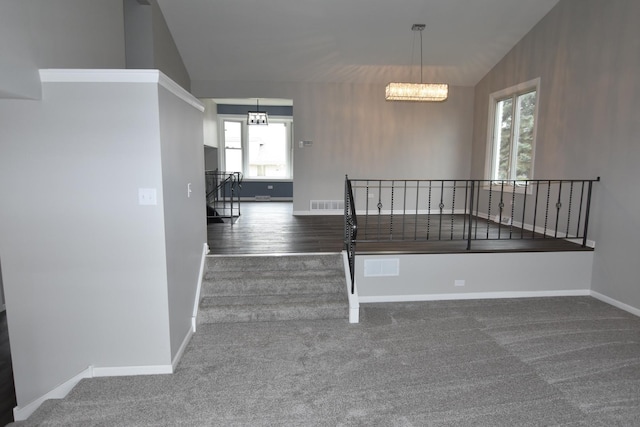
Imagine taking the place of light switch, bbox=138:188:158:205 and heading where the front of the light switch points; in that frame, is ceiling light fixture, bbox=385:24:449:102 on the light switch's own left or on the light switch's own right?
on the light switch's own left

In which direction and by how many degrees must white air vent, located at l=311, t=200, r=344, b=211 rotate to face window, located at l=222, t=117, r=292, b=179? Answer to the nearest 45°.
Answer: approximately 135° to its right

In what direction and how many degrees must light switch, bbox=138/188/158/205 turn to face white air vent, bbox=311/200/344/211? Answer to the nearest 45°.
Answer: approximately 135° to its left

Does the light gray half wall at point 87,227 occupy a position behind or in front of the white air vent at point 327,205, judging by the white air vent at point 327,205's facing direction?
in front

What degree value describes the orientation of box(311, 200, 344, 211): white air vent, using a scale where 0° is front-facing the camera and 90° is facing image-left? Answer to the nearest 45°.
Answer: approximately 0°

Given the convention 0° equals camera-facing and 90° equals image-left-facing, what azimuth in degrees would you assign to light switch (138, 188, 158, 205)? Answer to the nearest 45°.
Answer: approximately 0°

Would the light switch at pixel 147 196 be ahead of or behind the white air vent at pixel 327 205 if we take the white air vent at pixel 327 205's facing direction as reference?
ahead

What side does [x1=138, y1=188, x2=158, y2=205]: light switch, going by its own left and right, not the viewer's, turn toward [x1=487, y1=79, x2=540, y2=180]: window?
left

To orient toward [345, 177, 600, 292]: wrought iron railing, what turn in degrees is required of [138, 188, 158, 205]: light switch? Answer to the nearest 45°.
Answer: approximately 90° to its left

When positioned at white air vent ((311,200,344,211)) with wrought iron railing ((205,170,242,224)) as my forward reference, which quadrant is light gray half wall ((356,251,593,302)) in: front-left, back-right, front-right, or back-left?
back-left

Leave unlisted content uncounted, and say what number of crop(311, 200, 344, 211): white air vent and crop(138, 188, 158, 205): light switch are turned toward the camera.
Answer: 2

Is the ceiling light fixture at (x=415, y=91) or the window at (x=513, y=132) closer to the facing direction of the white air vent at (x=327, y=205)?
the ceiling light fixture

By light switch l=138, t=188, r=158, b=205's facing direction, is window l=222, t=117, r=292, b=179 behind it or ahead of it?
behind
